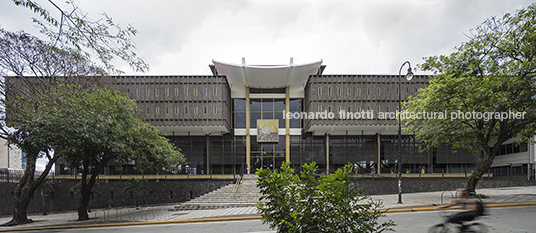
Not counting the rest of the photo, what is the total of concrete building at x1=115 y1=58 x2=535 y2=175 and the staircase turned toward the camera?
2

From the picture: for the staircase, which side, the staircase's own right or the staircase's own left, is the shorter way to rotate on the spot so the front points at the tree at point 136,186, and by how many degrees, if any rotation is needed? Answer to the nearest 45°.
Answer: approximately 135° to the staircase's own right

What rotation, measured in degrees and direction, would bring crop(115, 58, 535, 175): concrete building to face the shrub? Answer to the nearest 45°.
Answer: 0° — it already faces it

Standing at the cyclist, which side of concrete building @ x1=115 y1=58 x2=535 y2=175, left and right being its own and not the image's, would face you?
front

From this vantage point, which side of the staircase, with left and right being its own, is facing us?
front

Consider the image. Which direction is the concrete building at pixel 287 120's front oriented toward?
toward the camera

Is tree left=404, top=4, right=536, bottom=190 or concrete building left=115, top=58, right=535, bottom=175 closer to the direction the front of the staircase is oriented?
the tree
